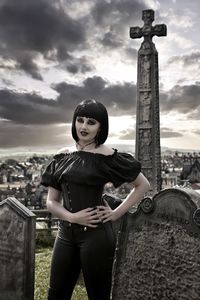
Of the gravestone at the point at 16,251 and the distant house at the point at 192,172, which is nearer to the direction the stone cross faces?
the gravestone

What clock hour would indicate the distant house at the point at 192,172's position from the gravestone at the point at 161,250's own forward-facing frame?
The distant house is roughly at 6 o'clock from the gravestone.

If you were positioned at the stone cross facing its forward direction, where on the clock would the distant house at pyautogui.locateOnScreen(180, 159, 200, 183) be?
The distant house is roughly at 5 o'clock from the stone cross.

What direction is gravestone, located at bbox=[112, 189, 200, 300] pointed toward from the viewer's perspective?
toward the camera

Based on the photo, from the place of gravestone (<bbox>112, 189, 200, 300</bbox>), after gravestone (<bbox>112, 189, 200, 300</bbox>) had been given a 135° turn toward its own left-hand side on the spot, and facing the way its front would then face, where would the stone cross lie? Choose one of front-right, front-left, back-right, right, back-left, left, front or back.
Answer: front-left

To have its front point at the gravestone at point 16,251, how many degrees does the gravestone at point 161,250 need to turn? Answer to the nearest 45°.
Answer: approximately 135° to its right

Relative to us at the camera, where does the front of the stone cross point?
facing the viewer and to the left of the viewer
